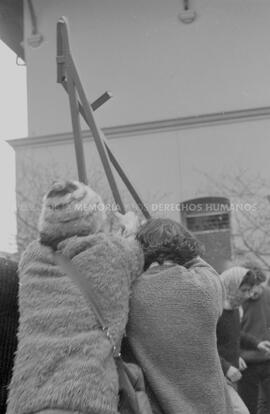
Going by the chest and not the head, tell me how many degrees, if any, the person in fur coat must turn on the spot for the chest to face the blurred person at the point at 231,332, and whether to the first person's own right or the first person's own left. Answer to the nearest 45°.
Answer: approximately 45° to the first person's own right

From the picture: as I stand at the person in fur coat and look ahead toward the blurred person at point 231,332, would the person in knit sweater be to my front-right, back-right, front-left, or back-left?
front-right

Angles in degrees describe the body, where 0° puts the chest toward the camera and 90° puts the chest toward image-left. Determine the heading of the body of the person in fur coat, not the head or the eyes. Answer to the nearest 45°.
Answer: approximately 180°

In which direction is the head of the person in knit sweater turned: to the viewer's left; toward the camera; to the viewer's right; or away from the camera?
away from the camera

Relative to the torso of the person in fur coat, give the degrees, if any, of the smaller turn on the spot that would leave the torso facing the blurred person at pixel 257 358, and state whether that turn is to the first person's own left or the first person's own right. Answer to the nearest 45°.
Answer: approximately 45° to the first person's own right
